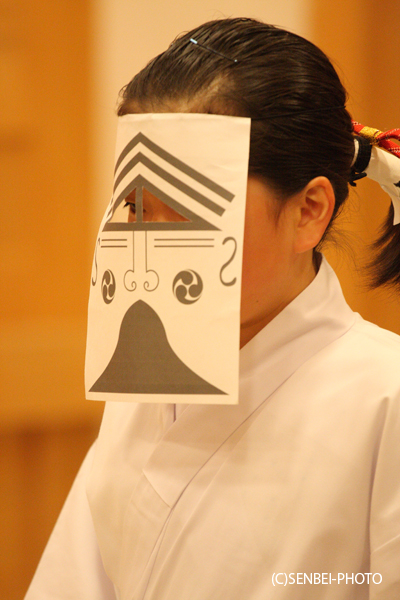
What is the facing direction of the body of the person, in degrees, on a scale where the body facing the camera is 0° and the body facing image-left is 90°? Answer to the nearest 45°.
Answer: approximately 45°
